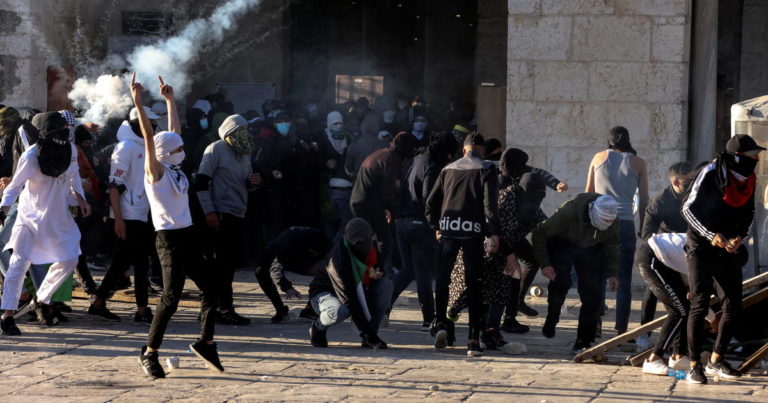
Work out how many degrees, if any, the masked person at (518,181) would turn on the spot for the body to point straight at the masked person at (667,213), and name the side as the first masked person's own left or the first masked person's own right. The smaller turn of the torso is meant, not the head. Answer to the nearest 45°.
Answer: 0° — they already face them

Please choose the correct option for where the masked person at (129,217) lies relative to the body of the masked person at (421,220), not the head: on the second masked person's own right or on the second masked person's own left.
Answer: on the second masked person's own left

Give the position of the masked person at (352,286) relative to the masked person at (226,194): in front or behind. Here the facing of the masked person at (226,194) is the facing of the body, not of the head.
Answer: in front

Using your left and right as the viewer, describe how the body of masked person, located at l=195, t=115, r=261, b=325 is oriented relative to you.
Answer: facing the viewer and to the right of the viewer

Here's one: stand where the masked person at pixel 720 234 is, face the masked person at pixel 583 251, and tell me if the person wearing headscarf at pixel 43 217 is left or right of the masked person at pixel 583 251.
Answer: left

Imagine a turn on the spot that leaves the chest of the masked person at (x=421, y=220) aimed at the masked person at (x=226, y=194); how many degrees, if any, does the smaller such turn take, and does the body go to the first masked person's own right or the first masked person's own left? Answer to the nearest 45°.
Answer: approximately 135° to the first masked person's own left

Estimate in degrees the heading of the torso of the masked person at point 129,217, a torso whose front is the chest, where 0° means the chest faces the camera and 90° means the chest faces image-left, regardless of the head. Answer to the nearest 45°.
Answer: approximately 315°

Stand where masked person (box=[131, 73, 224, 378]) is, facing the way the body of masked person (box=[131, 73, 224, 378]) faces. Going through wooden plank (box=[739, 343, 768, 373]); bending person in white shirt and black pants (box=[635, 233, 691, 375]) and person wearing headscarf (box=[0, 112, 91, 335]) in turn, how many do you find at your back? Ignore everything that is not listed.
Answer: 1
